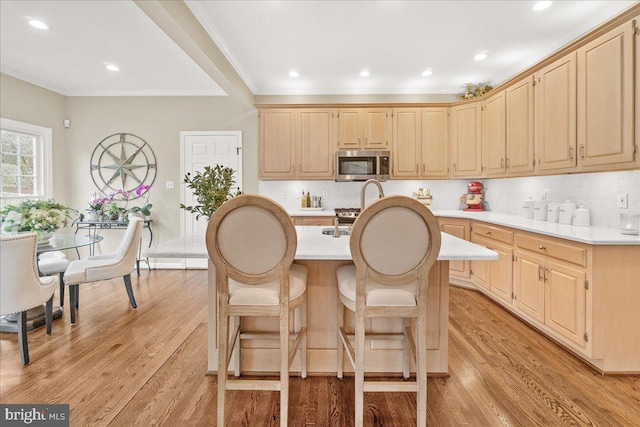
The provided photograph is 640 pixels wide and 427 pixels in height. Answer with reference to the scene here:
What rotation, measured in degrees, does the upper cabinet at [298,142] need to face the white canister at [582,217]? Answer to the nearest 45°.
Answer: approximately 45° to its left

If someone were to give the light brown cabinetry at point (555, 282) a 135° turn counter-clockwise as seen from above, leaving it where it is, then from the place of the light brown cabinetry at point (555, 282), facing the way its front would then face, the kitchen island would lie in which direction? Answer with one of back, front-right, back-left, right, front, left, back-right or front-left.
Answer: back-right

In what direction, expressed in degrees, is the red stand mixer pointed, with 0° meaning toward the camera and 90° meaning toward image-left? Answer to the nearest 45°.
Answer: approximately 45°

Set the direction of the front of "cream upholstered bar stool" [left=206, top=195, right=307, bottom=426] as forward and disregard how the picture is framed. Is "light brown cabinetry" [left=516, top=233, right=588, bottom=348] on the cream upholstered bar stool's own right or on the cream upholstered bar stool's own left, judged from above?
on the cream upholstered bar stool's own right

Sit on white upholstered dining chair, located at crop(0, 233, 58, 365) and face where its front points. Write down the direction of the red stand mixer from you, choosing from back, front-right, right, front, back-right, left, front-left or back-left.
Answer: front-right

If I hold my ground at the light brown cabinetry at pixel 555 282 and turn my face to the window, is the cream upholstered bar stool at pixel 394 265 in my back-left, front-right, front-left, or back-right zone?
front-left

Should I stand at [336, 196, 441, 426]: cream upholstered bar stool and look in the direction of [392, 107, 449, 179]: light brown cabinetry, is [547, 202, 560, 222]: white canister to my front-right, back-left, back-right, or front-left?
front-right

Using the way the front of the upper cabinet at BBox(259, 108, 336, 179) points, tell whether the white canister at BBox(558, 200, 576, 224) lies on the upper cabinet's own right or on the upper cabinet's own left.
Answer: on the upper cabinet's own left

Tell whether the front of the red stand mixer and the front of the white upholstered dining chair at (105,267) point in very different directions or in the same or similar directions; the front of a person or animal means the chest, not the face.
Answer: same or similar directions

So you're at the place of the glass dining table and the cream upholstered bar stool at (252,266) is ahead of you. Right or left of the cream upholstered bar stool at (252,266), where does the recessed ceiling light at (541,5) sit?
left

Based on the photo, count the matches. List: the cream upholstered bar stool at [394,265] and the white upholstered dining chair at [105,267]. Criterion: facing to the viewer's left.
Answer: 1

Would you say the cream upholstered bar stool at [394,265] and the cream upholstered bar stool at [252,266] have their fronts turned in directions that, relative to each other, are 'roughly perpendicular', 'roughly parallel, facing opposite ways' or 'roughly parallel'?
roughly parallel

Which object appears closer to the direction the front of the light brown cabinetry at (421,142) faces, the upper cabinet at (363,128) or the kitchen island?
the kitchen island

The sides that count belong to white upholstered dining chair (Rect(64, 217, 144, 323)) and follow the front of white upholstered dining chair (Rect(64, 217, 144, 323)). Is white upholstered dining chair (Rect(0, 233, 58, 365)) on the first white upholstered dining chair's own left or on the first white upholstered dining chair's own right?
on the first white upholstered dining chair's own left

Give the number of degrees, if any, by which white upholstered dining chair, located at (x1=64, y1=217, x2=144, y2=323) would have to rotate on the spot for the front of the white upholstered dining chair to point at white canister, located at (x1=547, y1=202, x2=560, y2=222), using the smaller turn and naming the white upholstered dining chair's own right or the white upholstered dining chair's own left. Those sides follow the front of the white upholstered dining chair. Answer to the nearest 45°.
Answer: approximately 135° to the white upholstered dining chair's own left

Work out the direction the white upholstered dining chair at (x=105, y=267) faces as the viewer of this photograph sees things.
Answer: facing to the left of the viewer

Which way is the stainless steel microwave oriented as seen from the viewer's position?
toward the camera

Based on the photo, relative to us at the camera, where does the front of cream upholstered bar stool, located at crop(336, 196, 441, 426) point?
facing away from the viewer

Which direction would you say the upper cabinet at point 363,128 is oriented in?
toward the camera

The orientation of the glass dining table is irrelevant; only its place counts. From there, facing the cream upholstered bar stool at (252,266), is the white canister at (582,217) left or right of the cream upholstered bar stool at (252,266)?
left

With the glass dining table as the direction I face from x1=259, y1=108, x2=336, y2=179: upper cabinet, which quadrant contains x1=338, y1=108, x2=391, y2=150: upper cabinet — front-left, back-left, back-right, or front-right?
back-left

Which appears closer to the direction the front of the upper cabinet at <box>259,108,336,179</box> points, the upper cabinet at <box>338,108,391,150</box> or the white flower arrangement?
the white flower arrangement

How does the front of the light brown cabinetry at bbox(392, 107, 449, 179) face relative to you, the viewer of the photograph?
facing the viewer
